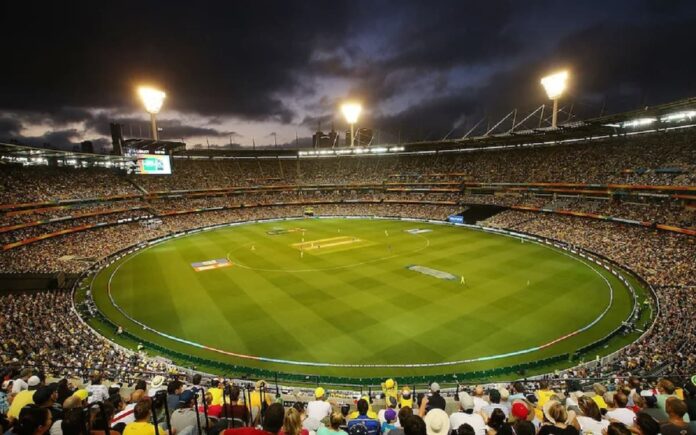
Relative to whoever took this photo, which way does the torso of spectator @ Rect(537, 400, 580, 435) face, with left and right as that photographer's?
facing away from the viewer

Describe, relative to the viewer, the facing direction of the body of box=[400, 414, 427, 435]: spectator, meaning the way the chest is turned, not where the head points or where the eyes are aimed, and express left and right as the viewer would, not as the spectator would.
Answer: facing away from the viewer

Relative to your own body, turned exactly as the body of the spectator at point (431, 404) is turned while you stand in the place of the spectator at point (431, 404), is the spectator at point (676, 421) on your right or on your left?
on your right

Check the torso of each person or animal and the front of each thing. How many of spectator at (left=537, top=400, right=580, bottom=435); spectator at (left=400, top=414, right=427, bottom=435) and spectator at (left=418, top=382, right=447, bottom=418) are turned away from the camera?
3

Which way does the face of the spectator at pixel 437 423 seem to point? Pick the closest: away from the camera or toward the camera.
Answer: away from the camera

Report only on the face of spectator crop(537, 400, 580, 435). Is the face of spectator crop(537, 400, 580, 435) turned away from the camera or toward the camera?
away from the camera

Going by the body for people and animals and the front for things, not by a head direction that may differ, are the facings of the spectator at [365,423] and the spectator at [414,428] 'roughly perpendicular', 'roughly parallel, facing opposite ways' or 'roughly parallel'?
roughly parallel

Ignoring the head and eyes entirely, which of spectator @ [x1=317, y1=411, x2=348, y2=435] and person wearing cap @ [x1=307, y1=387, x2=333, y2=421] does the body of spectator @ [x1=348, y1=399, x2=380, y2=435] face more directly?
the person wearing cap

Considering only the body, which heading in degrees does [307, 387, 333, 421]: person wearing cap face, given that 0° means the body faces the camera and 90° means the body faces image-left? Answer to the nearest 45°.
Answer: approximately 180°

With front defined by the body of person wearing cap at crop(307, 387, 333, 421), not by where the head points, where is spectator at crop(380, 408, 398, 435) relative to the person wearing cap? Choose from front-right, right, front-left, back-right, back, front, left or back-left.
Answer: back-right

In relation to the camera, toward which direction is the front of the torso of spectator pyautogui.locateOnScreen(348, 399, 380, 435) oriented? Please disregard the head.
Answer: away from the camera

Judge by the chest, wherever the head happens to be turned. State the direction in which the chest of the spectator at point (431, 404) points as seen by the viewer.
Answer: away from the camera
